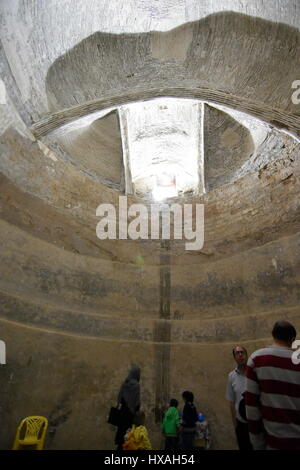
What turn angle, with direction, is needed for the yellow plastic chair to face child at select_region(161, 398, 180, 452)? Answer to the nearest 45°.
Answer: approximately 45° to its left

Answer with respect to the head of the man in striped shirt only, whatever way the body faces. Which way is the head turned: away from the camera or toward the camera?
away from the camera

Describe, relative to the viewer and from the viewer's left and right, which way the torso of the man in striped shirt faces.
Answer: facing away from the viewer
